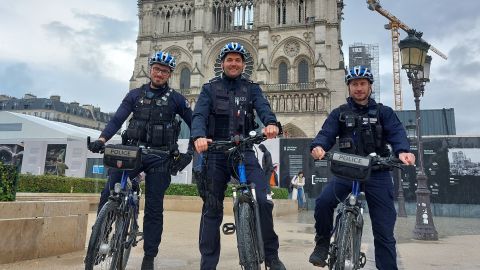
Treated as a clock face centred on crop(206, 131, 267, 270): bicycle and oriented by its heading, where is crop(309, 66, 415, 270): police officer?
The police officer is roughly at 8 o'clock from the bicycle.

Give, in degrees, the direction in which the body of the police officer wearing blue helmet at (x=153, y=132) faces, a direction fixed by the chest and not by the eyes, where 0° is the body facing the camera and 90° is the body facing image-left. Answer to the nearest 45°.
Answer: approximately 0°

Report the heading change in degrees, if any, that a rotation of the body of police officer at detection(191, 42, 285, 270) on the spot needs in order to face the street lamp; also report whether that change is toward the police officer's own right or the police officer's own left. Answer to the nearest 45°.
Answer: approximately 135° to the police officer's own left

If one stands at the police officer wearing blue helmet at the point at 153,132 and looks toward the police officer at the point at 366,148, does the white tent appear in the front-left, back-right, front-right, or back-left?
back-left

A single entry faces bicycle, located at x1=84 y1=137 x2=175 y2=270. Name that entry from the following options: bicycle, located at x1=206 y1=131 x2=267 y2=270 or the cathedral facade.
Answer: the cathedral facade

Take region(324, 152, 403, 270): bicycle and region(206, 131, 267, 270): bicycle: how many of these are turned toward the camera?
2

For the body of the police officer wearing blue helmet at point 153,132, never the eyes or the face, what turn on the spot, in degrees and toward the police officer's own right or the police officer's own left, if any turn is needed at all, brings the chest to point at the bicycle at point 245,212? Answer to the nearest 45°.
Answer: approximately 45° to the police officer's own left

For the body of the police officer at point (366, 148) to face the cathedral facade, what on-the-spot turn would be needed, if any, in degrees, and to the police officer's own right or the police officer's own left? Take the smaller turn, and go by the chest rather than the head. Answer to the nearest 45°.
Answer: approximately 180°

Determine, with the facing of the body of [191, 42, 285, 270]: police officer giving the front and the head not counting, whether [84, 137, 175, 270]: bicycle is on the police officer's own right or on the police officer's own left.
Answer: on the police officer's own right
